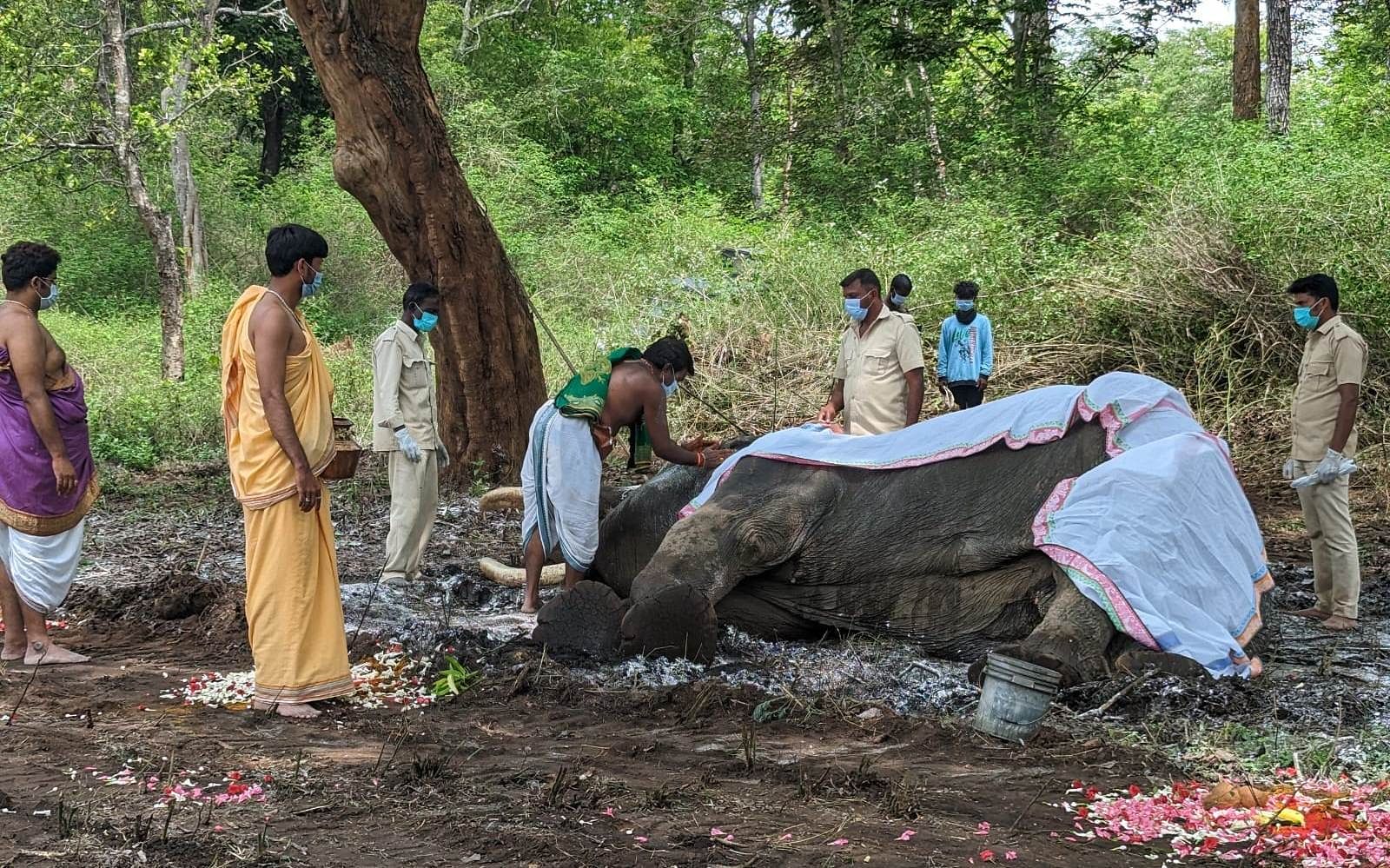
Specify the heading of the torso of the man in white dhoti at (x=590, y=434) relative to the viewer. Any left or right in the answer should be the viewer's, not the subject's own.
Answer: facing to the right of the viewer

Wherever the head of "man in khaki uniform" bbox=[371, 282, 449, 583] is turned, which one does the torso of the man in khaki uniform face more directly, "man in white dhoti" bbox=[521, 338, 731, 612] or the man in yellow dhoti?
the man in white dhoti

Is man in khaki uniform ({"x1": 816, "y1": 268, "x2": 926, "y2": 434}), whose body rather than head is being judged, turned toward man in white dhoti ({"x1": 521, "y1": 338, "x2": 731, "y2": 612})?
yes

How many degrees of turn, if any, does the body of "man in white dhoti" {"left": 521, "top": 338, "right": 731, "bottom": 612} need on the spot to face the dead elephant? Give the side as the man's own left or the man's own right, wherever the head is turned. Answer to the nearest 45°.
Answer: approximately 45° to the man's own right

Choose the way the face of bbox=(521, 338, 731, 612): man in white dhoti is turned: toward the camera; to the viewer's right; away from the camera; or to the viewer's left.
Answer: to the viewer's right

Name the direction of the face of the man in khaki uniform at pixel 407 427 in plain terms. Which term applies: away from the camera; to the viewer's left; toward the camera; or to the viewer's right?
to the viewer's right

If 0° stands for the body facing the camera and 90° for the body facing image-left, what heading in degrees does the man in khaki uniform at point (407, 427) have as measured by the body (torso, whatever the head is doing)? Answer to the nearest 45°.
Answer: approximately 315°

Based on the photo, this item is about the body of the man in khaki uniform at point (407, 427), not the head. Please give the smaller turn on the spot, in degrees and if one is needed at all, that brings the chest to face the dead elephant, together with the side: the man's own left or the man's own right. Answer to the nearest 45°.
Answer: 0° — they already face it

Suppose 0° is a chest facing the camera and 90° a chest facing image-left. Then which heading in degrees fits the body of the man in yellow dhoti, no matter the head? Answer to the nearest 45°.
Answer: approximately 270°
